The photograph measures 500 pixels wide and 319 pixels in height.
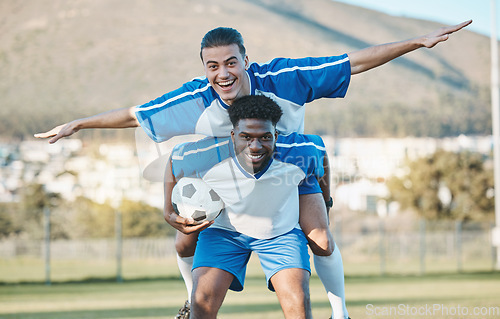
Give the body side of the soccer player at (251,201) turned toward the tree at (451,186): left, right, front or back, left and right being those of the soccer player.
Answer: back

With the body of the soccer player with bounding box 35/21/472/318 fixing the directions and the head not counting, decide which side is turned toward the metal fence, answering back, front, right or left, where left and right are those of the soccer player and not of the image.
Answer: back

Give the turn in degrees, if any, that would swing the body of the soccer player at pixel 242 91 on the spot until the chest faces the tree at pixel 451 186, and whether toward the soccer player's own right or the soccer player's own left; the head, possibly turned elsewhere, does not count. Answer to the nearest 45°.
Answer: approximately 180°

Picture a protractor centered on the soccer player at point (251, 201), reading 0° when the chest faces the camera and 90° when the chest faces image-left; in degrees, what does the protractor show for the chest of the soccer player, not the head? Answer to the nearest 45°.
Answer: approximately 0°

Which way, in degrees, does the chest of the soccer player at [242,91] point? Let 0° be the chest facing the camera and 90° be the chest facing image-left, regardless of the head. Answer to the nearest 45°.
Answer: approximately 0°
